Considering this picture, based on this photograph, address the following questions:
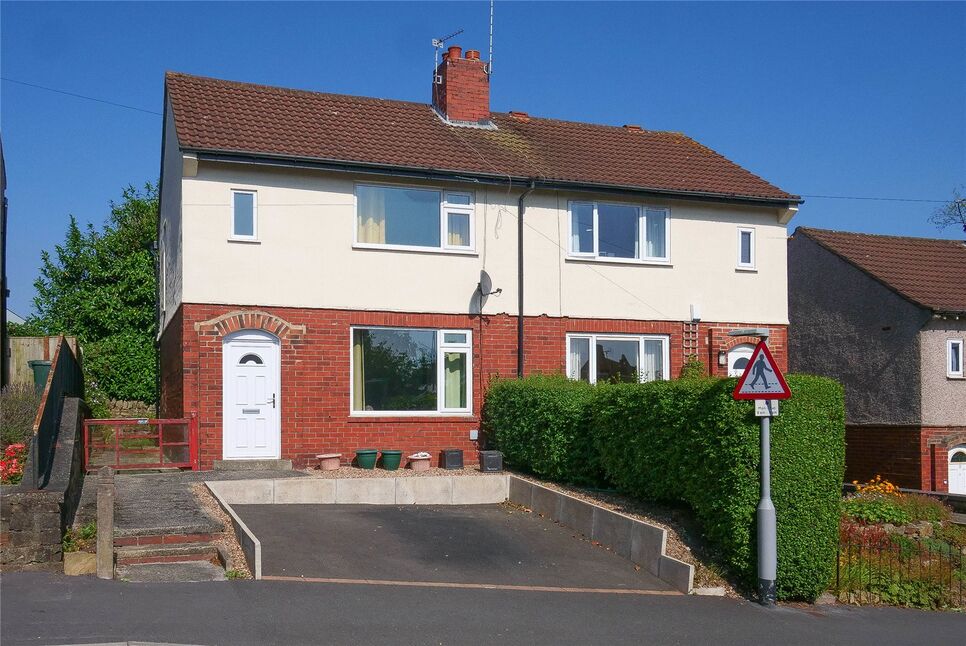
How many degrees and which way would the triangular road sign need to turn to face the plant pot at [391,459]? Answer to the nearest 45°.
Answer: approximately 135° to its right

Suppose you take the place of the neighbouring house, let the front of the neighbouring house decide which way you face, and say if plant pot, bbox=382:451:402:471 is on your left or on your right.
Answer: on your right

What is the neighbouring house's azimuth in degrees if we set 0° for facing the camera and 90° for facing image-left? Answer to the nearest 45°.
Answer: approximately 315°

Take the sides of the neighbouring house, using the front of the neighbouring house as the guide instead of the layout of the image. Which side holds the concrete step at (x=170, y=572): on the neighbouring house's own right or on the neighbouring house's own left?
on the neighbouring house's own right

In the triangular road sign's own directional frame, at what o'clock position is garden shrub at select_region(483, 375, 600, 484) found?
The garden shrub is roughly at 5 o'clock from the triangular road sign.

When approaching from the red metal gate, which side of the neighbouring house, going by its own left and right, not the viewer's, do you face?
right

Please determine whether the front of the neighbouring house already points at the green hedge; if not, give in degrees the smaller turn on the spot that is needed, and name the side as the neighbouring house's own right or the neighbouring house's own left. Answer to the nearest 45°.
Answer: approximately 45° to the neighbouring house's own right

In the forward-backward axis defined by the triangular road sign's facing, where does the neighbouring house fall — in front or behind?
behind

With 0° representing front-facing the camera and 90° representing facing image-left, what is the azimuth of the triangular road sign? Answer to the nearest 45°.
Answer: approximately 0°

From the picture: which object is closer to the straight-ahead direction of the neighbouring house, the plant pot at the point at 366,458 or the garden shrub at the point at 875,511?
the garden shrub

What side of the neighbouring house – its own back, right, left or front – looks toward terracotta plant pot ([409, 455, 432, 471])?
right

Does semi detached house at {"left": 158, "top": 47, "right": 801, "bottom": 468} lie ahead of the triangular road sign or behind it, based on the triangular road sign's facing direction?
behind
